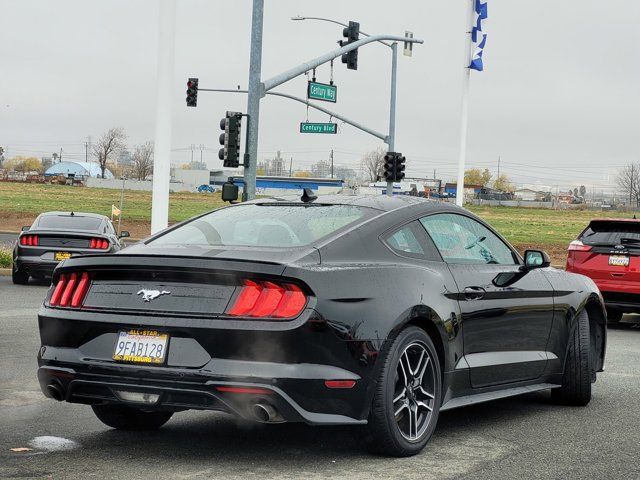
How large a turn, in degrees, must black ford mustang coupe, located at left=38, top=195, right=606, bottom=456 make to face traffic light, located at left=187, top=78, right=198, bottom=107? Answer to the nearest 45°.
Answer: approximately 45° to its left

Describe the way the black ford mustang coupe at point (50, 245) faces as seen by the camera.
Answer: facing away from the viewer

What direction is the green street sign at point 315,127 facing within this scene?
toward the camera

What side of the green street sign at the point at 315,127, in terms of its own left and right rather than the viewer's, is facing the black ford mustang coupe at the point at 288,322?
front

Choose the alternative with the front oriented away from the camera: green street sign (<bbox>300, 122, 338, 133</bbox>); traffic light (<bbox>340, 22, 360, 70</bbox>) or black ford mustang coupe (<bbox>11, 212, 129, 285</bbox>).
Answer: the black ford mustang coupe

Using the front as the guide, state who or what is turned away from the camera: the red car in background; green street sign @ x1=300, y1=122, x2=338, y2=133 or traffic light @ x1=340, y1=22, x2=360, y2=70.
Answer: the red car in background

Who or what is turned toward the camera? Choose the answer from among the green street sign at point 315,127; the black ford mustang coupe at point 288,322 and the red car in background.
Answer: the green street sign

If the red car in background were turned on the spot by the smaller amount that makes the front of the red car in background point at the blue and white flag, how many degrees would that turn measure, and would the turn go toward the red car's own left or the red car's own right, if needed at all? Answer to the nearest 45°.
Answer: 0° — it already faces it

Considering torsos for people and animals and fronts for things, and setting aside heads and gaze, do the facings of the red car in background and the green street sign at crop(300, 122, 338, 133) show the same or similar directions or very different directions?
very different directions

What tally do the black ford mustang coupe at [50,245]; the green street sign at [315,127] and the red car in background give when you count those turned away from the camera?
2

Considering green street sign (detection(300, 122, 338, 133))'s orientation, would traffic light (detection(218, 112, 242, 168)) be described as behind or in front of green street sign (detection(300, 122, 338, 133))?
in front

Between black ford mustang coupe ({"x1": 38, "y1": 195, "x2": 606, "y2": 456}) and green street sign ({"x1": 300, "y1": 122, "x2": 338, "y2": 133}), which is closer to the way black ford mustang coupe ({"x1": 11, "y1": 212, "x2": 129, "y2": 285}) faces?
the green street sign

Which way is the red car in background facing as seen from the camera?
away from the camera
